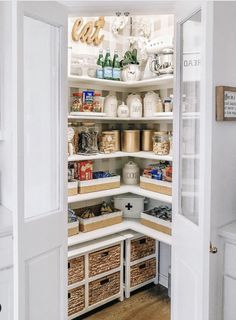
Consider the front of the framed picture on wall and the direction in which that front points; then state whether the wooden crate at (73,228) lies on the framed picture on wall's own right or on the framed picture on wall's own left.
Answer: on the framed picture on wall's own right

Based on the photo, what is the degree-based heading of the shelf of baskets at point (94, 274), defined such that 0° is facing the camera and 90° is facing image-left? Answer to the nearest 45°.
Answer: approximately 315°
